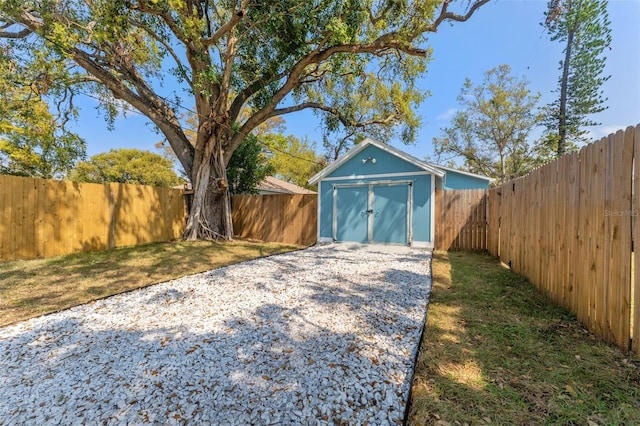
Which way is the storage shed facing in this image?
toward the camera

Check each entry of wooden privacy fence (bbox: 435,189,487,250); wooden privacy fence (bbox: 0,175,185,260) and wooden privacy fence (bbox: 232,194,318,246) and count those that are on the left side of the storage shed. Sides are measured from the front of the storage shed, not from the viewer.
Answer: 1

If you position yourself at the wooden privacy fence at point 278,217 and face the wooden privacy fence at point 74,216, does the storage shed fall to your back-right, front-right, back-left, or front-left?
back-left

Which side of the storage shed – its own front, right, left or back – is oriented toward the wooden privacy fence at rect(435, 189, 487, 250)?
left

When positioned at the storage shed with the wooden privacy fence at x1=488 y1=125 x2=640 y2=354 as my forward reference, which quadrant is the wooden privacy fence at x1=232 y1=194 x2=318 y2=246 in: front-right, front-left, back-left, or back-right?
back-right

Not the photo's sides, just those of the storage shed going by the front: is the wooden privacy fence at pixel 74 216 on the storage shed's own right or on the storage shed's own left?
on the storage shed's own right

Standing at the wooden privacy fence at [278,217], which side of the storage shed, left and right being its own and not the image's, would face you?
right
